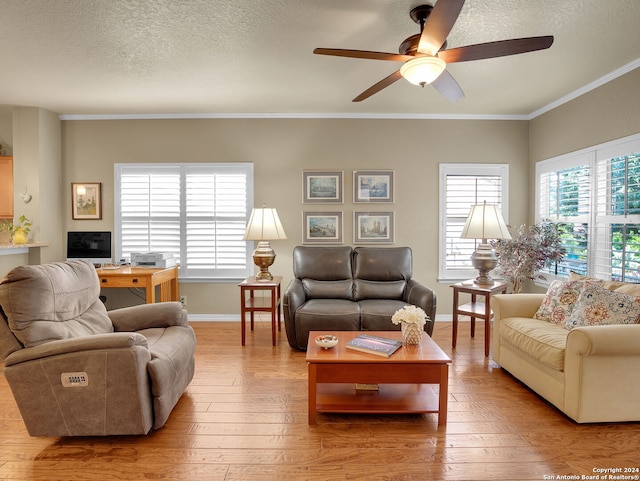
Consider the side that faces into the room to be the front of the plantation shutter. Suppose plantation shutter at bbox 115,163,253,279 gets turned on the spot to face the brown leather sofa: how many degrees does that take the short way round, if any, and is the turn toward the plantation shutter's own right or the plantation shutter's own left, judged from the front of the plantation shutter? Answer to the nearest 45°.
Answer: approximately 45° to the plantation shutter's own left

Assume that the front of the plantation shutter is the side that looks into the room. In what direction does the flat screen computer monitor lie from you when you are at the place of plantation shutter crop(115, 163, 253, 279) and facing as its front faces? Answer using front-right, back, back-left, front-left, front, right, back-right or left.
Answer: right

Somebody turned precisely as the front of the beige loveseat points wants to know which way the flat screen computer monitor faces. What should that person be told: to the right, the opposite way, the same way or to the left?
to the left

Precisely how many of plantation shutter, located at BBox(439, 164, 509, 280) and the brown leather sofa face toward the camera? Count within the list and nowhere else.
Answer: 2

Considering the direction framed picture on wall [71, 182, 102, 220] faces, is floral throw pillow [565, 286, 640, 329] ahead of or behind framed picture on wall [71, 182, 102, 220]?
ahead

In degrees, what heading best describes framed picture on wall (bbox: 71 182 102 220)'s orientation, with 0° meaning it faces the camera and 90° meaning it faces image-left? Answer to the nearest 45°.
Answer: approximately 0°

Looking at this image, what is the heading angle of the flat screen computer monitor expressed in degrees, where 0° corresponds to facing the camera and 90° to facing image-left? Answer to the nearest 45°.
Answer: approximately 0°

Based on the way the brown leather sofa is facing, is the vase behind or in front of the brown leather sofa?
in front
